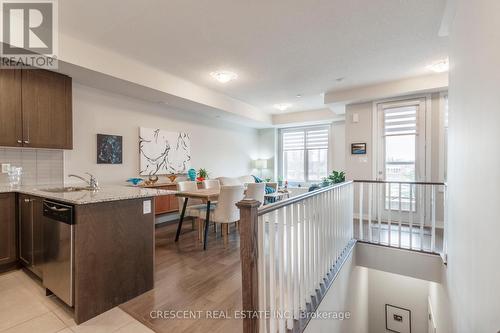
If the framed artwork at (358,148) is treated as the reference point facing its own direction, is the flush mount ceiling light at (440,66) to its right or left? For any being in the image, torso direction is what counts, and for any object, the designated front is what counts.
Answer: on its left

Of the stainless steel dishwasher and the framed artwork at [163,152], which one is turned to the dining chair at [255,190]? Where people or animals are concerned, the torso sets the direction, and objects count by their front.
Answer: the framed artwork

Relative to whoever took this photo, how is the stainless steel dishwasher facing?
facing the viewer and to the left of the viewer

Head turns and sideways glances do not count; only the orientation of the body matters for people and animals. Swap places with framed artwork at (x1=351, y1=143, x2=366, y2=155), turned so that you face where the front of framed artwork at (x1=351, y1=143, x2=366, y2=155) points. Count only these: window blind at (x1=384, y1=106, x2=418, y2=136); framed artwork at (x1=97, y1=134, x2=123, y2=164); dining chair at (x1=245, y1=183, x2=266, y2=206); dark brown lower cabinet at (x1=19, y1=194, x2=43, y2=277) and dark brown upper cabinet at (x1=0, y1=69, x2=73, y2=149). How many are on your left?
1

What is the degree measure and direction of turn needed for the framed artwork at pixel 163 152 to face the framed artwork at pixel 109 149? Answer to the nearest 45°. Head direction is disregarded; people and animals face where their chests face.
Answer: approximately 90° to its right

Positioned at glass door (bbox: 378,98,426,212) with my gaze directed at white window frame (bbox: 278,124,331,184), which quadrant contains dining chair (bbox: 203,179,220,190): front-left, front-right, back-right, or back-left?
front-left

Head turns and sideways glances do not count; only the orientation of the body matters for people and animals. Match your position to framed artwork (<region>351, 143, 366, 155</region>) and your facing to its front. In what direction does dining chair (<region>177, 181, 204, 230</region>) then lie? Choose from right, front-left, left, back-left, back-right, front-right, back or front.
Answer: front-right

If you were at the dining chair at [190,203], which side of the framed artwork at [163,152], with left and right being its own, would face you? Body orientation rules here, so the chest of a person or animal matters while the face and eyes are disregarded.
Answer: front

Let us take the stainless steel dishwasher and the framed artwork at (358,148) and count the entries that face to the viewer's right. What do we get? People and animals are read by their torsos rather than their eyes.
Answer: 0

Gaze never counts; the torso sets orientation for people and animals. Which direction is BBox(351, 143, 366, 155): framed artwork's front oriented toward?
toward the camera

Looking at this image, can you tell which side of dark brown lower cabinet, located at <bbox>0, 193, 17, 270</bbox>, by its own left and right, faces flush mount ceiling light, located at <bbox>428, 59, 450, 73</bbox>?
front
